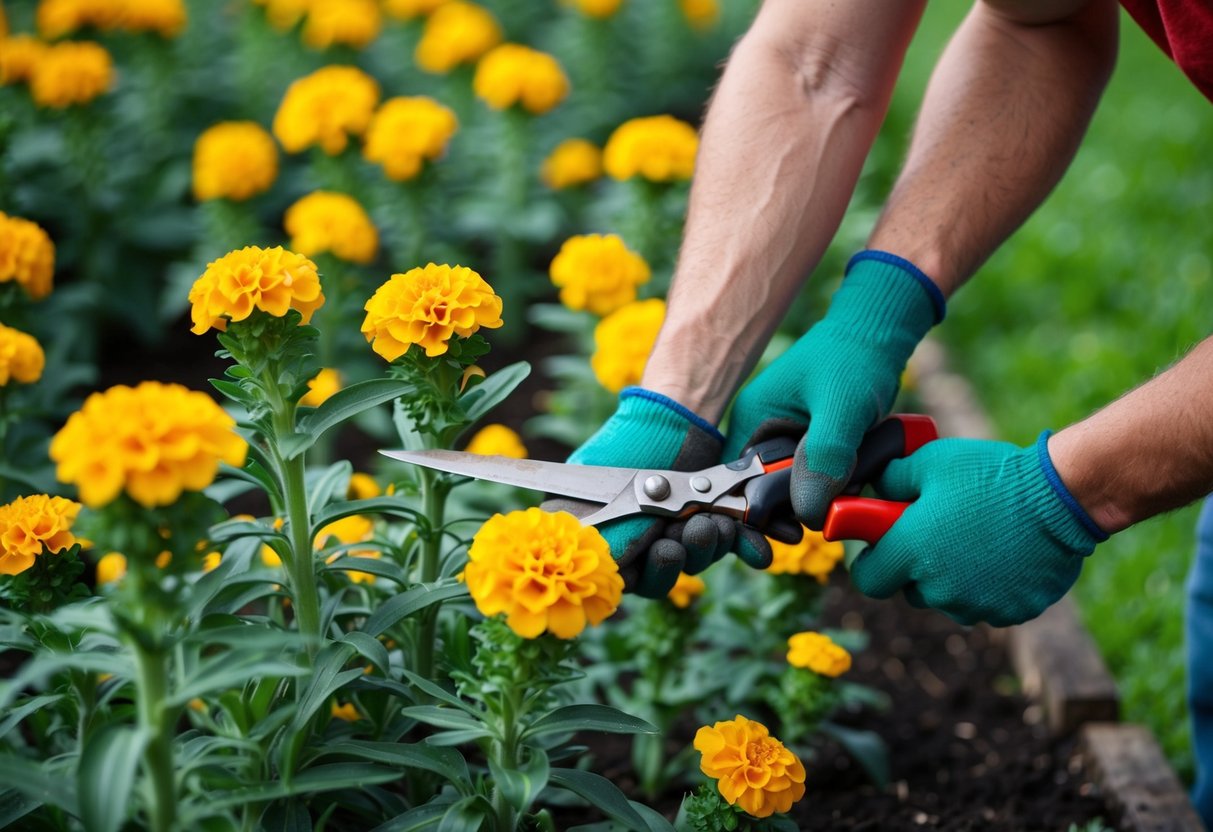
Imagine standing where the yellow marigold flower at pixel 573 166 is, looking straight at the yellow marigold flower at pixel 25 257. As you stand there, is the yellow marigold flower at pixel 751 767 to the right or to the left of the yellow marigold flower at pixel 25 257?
left

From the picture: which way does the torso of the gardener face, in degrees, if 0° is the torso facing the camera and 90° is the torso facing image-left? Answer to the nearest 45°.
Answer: approximately 90°

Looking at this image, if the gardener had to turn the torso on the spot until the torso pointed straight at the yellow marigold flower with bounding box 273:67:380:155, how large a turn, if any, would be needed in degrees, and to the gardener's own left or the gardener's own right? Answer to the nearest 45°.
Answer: approximately 45° to the gardener's own right

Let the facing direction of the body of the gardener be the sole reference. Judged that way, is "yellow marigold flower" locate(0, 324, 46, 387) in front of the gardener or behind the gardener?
in front

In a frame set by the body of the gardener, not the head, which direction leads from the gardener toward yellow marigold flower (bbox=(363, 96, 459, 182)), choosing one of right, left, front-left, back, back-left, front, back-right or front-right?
front-right

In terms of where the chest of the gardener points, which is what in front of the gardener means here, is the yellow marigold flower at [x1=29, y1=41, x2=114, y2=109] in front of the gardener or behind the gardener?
in front

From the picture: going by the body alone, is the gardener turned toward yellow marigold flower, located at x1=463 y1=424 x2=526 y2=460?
yes

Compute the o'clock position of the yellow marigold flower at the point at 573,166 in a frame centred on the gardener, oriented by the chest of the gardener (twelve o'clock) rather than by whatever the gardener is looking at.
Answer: The yellow marigold flower is roughly at 2 o'clock from the gardener.
